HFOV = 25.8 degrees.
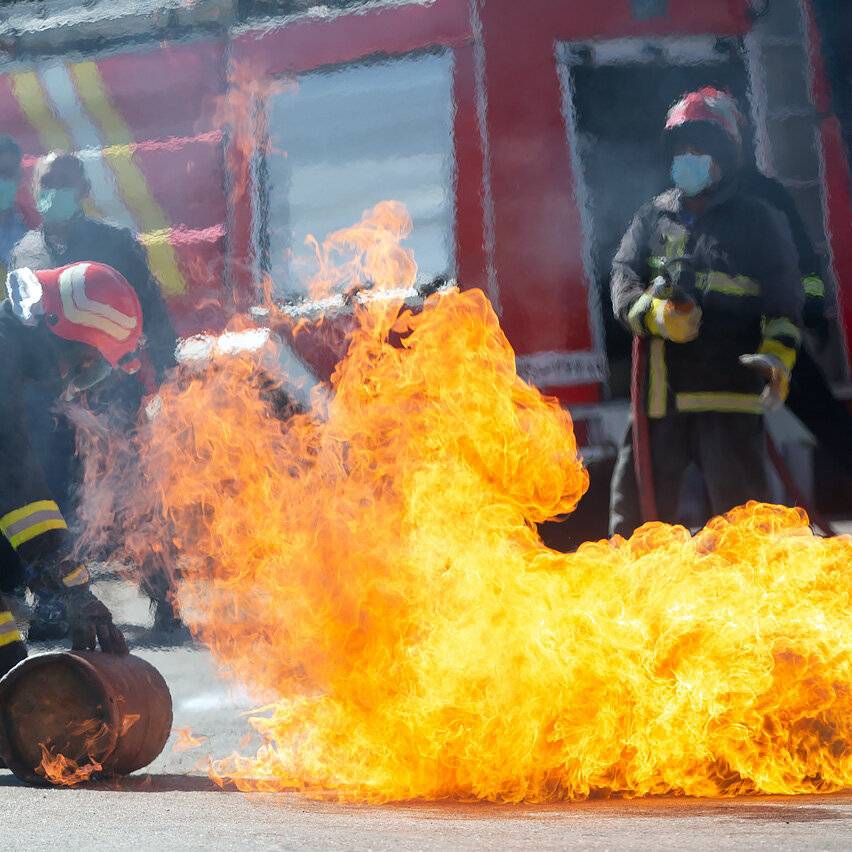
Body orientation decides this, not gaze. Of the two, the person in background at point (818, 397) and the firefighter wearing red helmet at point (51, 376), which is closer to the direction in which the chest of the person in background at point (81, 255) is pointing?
the firefighter wearing red helmet

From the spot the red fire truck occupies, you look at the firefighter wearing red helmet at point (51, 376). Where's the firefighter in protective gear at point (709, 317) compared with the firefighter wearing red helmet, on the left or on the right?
left

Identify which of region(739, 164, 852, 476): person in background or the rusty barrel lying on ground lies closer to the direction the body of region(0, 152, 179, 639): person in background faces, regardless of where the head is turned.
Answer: the rusty barrel lying on ground

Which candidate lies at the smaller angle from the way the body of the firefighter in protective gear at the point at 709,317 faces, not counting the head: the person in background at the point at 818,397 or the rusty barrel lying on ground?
the rusty barrel lying on ground

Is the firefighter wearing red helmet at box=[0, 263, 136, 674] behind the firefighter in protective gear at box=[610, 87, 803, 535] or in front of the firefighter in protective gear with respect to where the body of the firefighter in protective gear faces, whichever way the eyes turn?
in front

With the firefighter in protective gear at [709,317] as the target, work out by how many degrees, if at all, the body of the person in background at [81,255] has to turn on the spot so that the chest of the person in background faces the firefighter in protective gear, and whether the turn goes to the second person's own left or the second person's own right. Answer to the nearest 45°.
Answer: approximately 45° to the second person's own left

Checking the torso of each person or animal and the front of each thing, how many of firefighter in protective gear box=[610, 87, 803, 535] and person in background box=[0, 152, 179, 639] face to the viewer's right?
0

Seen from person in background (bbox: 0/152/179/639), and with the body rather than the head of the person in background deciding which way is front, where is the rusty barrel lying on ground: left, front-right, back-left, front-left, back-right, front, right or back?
front

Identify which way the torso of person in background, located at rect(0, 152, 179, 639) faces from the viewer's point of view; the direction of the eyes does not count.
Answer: toward the camera

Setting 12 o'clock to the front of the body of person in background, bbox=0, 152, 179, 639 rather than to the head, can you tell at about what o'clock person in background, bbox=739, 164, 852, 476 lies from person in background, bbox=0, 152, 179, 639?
person in background, bbox=739, 164, 852, 476 is roughly at 9 o'clock from person in background, bbox=0, 152, 179, 639.

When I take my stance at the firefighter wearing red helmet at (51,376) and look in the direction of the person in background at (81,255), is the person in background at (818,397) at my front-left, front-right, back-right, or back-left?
front-right

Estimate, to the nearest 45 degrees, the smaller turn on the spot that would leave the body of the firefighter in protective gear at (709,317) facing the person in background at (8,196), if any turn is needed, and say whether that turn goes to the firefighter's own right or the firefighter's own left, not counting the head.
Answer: approximately 45° to the firefighter's own right

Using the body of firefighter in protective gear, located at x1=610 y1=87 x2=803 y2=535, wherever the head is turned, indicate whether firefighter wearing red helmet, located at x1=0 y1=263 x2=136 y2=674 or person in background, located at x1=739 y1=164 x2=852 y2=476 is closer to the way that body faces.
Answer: the firefighter wearing red helmet

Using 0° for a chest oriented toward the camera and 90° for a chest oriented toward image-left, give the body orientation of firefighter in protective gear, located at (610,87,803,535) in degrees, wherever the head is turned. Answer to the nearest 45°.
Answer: approximately 45°
